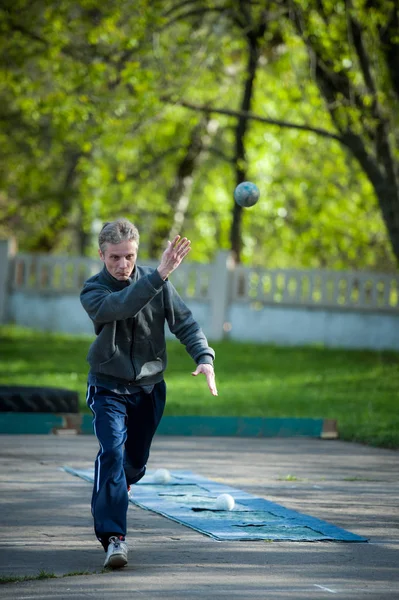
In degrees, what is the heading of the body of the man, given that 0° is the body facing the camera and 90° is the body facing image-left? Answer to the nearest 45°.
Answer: approximately 0°

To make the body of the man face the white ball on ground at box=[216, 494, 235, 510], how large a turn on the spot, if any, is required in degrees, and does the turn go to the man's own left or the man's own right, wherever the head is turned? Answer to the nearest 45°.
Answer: approximately 135° to the man's own left

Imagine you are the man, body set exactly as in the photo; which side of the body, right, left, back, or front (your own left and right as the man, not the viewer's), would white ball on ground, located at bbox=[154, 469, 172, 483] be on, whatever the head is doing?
back

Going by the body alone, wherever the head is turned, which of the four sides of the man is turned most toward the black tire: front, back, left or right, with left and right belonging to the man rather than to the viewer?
back

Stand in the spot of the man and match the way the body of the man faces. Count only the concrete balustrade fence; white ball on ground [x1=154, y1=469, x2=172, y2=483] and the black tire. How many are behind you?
3

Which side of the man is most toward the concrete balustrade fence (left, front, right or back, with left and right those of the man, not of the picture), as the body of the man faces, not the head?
back
